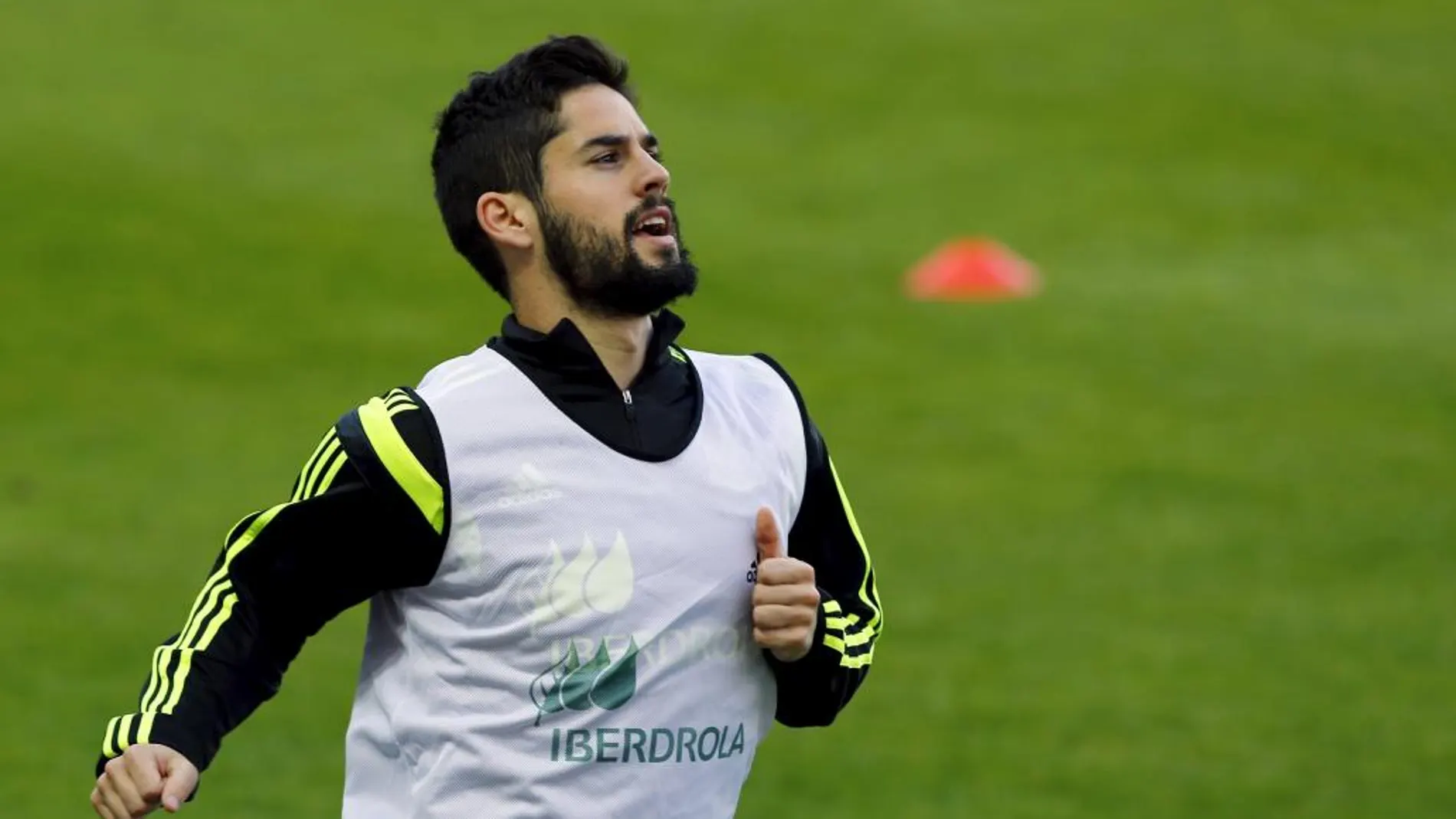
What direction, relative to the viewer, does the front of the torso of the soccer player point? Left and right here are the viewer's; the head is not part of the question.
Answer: facing the viewer and to the right of the viewer

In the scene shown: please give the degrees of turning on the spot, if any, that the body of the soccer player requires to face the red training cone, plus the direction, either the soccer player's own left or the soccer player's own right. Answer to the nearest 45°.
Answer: approximately 135° to the soccer player's own left

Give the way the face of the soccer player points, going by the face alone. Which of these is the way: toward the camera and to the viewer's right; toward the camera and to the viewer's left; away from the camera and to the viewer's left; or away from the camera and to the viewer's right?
toward the camera and to the viewer's right
